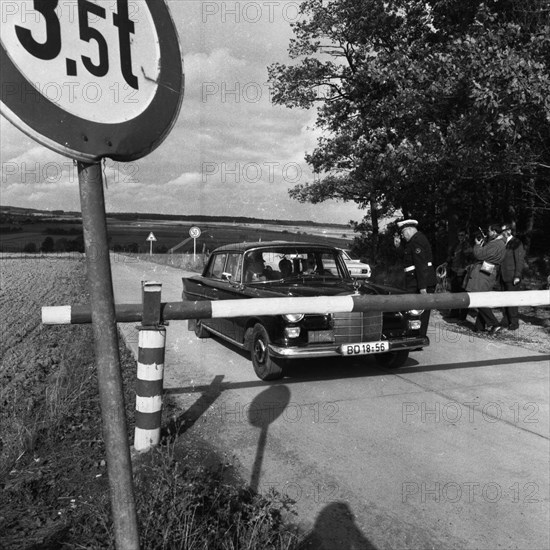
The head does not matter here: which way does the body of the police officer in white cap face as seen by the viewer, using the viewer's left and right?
facing to the left of the viewer

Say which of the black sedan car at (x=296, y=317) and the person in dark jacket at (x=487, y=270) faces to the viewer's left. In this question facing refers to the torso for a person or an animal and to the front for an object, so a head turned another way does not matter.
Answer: the person in dark jacket

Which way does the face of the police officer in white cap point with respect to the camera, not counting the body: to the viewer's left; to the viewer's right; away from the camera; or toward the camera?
to the viewer's left

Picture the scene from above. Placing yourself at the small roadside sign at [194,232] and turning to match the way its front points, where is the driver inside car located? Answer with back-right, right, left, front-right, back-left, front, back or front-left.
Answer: front

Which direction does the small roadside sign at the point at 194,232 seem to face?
toward the camera

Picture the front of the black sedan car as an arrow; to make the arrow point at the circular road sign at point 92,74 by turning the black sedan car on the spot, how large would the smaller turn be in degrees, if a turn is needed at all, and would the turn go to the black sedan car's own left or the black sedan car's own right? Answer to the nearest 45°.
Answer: approximately 45° to the black sedan car's own right

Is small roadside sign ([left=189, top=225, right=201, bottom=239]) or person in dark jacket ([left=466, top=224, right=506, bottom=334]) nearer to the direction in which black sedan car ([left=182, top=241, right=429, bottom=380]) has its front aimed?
the person in dark jacket

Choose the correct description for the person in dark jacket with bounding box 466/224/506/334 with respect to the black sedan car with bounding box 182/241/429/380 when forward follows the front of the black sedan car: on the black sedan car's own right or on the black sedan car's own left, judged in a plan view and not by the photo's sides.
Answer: on the black sedan car's own left

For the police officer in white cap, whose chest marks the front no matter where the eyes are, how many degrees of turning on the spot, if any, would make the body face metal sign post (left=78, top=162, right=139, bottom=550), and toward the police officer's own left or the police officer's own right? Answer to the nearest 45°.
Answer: approximately 90° to the police officer's own left

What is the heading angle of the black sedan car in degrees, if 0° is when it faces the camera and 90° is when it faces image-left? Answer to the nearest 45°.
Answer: approximately 315°

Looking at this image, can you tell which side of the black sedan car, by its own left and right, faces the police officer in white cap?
left

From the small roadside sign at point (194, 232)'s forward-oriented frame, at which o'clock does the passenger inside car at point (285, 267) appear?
The passenger inside car is roughly at 12 o'clock from the small roadside sign.

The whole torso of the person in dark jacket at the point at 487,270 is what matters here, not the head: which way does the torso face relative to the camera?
to the viewer's left
